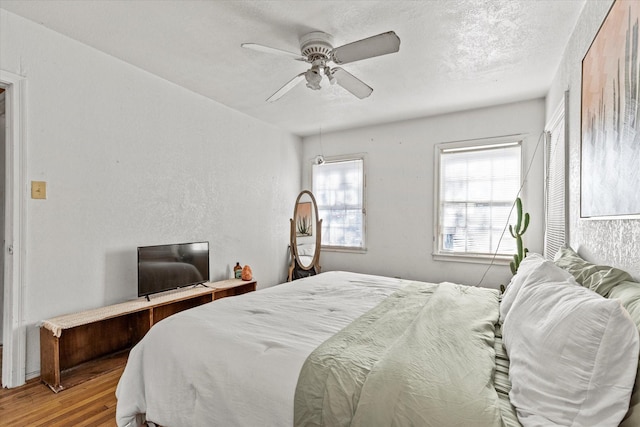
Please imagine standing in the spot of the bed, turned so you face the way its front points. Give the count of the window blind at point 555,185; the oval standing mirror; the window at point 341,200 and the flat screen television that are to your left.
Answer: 0

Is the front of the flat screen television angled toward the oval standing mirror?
no

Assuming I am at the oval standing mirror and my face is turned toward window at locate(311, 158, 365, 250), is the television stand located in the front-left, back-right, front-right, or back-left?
back-right

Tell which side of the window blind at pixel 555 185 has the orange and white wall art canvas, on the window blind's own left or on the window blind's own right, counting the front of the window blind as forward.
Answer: on the window blind's own left

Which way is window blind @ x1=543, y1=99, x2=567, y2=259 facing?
to the viewer's left

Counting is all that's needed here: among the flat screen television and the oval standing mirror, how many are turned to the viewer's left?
0

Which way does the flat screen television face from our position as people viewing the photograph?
facing the viewer and to the right of the viewer

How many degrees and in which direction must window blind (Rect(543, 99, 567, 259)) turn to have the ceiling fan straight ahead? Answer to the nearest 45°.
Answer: approximately 45° to its left

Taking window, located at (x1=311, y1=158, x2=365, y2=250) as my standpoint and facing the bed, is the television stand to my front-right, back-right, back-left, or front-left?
front-right

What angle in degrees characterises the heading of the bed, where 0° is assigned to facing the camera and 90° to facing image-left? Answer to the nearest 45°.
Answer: approximately 90°

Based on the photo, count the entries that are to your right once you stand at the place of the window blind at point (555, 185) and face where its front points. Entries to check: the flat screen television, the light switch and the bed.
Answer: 0

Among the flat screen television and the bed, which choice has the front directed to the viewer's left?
the bed

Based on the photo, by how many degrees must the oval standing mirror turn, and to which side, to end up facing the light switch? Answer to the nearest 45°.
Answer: approximately 90° to its right

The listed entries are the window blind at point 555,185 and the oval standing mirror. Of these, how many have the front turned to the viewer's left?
1
